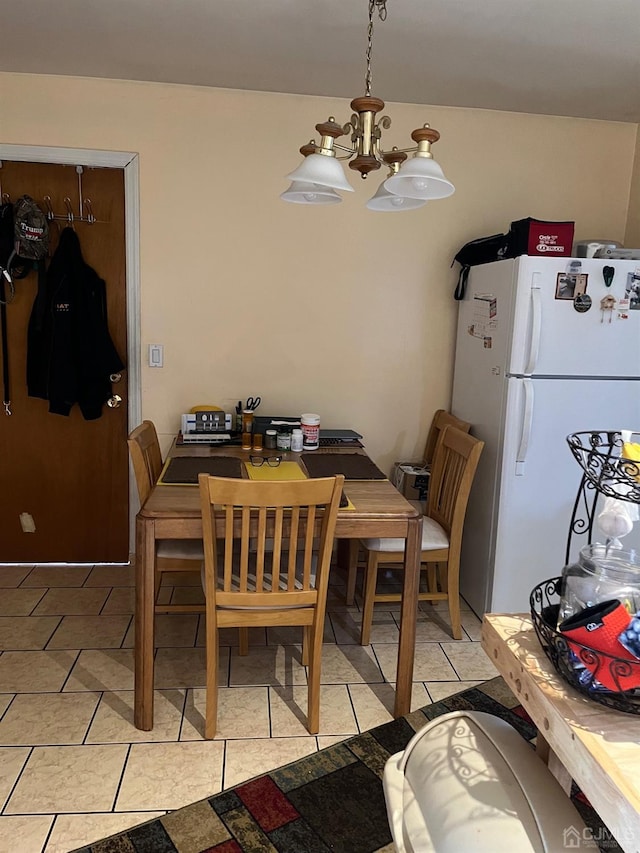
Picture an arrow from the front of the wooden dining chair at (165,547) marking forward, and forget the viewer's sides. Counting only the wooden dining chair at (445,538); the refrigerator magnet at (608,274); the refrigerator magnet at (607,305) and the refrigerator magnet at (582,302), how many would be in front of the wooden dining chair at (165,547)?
4

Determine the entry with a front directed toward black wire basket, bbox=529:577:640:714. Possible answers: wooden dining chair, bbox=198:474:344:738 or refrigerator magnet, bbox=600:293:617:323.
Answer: the refrigerator magnet

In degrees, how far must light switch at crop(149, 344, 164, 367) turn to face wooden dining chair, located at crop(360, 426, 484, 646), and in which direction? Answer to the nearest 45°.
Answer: approximately 45° to its left

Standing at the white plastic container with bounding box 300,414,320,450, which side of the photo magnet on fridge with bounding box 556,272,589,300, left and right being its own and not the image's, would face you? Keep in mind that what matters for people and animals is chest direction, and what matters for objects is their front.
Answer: right

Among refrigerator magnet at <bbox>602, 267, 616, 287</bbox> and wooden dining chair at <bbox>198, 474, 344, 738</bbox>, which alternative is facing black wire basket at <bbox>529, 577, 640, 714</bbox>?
the refrigerator magnet

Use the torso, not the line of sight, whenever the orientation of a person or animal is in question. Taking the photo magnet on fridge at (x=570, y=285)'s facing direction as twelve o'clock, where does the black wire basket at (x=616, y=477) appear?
The black wire basket is roughly at 12 o'clock from the photo magnet on fridge.

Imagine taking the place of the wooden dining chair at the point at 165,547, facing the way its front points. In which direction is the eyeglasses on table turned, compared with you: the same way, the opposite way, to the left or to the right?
to the right

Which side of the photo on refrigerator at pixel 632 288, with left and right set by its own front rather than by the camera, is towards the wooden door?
right

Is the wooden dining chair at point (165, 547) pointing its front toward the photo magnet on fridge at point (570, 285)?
yes

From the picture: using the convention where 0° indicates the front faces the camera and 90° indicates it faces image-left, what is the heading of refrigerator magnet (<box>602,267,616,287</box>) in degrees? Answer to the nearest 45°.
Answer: approximately 0°

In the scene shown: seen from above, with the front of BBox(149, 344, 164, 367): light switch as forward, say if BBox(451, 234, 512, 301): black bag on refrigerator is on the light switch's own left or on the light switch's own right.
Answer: on the light switch's own left
